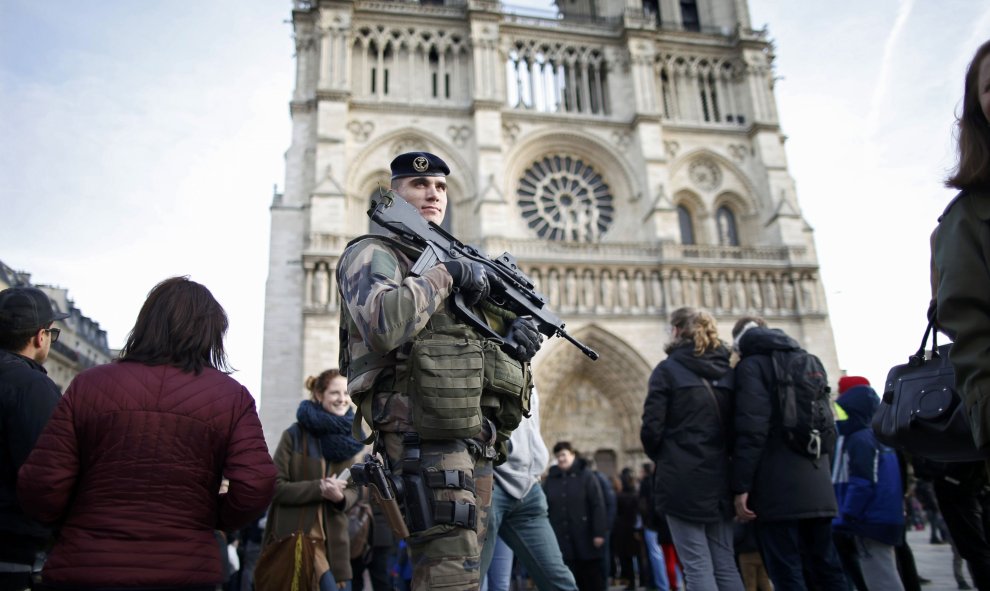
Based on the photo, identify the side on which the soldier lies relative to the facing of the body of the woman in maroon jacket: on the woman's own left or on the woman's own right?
on the woman's own right

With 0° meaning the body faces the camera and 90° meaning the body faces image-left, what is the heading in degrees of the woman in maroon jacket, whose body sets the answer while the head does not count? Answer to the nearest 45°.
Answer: approximately 180°

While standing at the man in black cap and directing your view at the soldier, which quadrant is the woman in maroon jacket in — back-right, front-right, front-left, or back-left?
front-right

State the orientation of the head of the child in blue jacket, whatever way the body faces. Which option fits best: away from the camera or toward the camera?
away from the camera

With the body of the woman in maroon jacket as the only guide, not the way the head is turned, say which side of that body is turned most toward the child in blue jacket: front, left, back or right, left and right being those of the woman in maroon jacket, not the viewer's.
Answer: right

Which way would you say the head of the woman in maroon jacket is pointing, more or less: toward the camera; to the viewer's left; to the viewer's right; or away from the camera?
away from the camera
